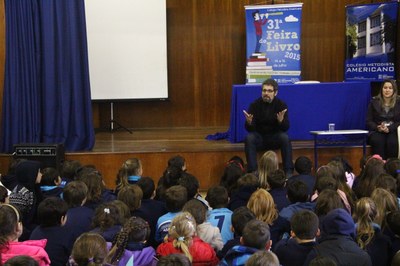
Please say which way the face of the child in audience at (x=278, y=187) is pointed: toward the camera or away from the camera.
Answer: away from the camera

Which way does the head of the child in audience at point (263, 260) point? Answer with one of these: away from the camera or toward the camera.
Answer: away from the camera

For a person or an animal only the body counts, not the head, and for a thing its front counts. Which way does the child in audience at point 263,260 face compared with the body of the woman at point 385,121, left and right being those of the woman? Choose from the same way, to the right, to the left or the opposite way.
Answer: the opposite way

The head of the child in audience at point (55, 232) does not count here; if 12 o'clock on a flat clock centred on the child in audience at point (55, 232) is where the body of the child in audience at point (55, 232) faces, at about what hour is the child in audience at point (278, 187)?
the child in audience at point (278, 187) is roughly at 1 o'clock from the child in audience at point (55, 232).

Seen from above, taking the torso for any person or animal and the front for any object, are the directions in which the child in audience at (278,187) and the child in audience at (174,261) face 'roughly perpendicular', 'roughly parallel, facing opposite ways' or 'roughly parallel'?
roughly parallel

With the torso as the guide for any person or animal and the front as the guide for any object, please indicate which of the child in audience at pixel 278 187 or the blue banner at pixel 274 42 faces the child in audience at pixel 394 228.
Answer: the blue banner

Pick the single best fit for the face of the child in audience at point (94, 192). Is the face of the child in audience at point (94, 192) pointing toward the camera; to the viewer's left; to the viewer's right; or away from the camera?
away from the camera

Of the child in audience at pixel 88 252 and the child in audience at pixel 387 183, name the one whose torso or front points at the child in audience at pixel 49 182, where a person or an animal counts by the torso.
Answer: the child in audience at pixel 88 252

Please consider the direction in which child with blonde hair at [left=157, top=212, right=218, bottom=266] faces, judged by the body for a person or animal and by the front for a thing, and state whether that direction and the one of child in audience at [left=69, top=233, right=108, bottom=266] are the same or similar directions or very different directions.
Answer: same or similar directions

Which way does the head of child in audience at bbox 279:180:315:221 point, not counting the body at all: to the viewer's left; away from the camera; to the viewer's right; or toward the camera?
away from the camera

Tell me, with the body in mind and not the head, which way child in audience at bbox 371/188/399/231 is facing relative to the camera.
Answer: away from the camera

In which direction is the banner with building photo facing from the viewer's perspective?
toward the camera

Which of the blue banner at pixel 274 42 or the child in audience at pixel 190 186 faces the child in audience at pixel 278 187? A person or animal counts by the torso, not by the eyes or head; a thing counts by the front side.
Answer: the blue banner

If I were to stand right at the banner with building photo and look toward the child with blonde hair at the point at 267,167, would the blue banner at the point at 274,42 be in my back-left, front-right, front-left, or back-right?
front-right

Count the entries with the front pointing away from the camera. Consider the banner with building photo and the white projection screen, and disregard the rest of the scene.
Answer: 0

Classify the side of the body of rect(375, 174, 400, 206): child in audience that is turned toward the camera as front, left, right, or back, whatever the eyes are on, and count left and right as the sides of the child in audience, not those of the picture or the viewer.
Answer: back

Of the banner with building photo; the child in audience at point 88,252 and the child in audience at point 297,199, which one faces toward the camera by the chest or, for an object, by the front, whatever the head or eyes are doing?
the banner with building photo

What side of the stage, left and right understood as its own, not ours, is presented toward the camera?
front

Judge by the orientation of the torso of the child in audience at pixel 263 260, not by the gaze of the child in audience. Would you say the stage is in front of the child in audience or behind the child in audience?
in front

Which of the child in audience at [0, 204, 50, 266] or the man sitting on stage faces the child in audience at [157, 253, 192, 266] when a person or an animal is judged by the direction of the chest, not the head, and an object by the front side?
the man sitting on stage

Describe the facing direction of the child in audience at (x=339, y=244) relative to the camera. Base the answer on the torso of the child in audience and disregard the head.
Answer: away from the camera
